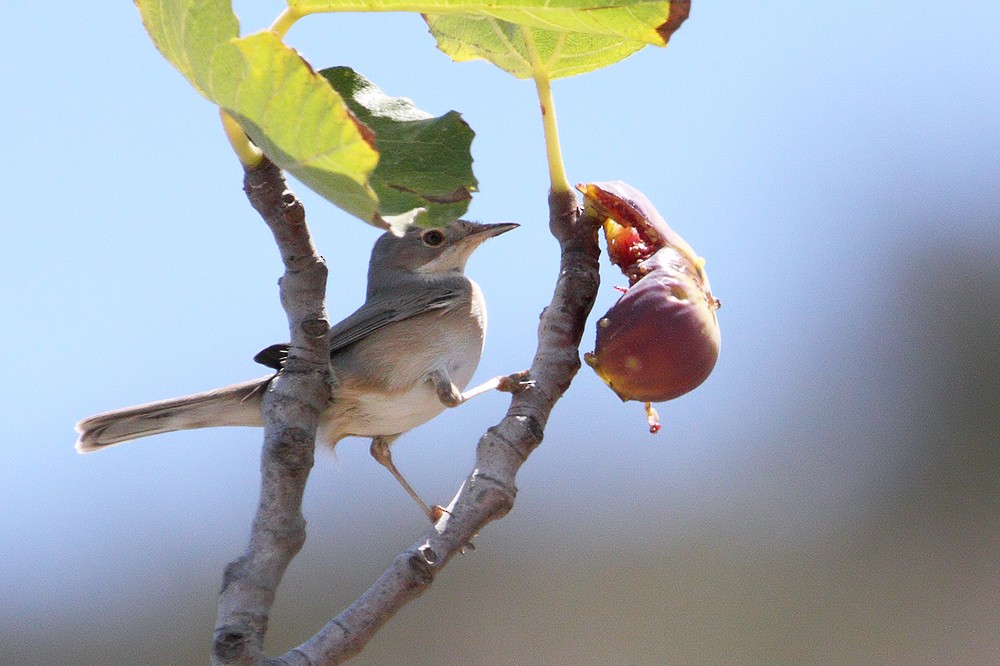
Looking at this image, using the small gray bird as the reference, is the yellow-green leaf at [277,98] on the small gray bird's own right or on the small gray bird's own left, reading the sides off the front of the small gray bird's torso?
on the small gray bird's own right

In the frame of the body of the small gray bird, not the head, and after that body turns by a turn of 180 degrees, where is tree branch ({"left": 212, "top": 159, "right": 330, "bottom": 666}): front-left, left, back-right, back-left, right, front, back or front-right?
left

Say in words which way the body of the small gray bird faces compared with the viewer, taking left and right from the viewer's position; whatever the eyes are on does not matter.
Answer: facing to the right of the viewer
